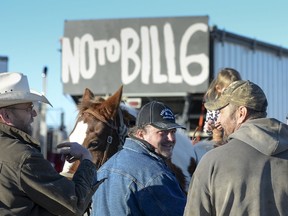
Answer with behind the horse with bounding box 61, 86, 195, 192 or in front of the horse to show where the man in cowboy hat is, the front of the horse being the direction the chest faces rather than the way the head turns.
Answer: in front

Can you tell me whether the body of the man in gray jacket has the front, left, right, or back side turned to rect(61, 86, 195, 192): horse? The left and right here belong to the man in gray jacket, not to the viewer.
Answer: front

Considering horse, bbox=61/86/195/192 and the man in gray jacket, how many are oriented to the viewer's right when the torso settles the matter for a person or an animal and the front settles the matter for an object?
0

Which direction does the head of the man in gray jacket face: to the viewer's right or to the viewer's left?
to the viewer's left

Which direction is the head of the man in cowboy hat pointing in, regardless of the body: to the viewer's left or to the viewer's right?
to the viewer's right

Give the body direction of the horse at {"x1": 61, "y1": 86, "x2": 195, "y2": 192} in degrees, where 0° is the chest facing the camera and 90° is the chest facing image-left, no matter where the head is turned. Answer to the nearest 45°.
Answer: approximately 45°

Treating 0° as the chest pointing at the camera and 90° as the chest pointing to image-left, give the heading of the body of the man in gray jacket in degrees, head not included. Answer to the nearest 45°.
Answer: approximately 135°

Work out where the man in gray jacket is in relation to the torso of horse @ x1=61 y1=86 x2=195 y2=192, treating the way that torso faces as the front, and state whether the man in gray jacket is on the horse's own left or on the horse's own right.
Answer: on the horse's own left

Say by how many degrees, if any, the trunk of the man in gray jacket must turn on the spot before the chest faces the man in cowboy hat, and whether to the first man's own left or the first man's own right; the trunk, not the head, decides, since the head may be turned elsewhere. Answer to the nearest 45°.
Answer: approximately 45° to the first man's own left

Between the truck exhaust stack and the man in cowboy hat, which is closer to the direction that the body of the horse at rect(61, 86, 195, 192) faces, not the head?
the man in cowboy hat

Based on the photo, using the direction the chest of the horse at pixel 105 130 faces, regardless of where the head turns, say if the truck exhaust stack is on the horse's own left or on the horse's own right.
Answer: on the horse's own right
